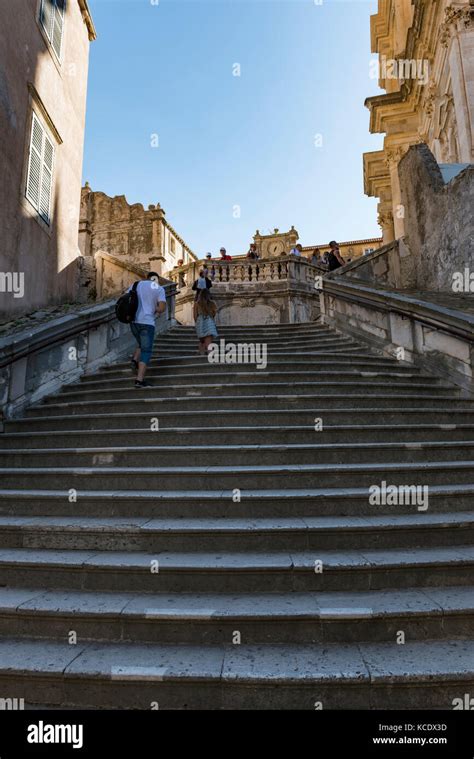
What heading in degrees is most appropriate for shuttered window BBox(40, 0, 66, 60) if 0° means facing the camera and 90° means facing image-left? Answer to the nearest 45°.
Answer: approximately 270°

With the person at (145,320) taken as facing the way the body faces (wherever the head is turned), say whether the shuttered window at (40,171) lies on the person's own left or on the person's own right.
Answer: on the person's own left

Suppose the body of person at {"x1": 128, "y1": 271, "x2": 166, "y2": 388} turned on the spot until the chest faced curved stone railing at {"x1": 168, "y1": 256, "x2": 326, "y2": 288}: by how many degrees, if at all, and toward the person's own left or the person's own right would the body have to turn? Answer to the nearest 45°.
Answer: approximately 45° to the person's own left

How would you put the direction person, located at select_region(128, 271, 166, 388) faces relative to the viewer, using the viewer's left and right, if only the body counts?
facing away from the viewer and to the right of the viewer

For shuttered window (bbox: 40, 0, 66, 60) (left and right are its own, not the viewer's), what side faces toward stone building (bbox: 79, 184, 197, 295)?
left

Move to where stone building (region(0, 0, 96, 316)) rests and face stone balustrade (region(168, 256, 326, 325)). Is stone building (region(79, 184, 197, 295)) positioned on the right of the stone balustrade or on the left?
left
